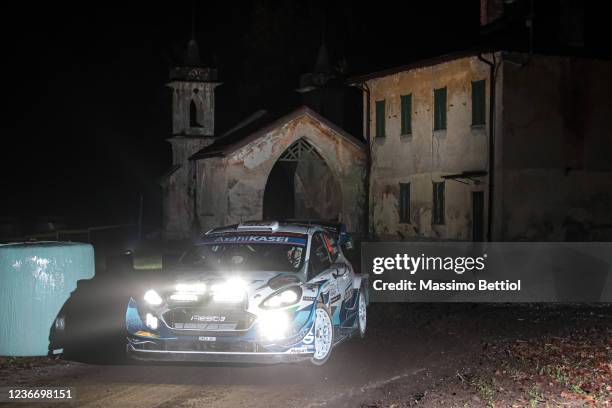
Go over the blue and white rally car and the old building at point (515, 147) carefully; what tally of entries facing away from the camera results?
0

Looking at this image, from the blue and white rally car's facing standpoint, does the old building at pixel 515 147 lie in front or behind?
behind

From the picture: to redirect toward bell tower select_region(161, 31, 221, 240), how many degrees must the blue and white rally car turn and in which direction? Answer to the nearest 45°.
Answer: approximately 135° to its right

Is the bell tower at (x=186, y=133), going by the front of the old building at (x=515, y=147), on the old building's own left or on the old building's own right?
on the old building's own right

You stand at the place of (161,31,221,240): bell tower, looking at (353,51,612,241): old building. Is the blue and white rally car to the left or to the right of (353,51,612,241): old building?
right

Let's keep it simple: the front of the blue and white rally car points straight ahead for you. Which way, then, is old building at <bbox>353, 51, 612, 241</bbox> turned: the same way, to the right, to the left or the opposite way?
the same way

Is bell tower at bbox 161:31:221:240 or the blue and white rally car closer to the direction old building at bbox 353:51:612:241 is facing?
the blue and white rally car

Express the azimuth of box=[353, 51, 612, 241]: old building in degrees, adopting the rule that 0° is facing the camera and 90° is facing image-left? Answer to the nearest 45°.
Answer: approximately 45°
